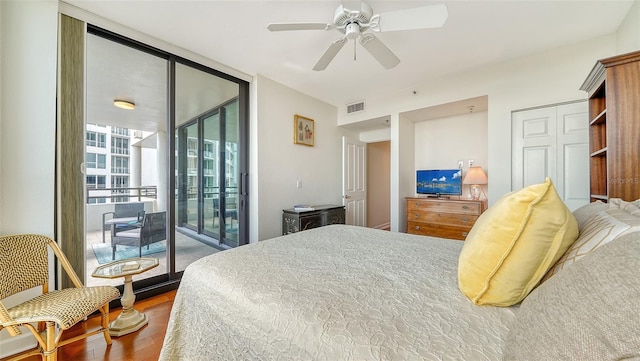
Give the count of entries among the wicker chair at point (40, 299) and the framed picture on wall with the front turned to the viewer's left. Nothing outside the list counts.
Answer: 0

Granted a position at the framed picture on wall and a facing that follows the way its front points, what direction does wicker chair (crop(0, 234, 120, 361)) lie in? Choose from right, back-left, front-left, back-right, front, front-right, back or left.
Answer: right

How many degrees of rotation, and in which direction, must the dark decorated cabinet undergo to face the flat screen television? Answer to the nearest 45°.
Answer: approximately 45° to its left

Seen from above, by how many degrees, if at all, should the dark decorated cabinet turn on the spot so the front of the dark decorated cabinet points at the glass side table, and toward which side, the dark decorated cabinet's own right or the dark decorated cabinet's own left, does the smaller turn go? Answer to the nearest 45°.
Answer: approximately 90° to the dark decorated cabinet's own right

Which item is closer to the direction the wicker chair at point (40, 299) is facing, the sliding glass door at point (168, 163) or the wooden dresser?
the wooden dresser

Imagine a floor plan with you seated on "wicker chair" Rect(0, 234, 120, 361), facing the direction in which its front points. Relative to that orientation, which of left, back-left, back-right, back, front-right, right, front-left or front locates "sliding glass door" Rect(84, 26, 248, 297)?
left

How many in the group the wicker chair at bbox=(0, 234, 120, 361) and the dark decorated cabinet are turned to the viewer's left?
0

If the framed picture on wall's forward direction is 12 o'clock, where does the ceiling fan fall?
The ceiling fan is roughly at 1 o'clock from the framed picture on wall.

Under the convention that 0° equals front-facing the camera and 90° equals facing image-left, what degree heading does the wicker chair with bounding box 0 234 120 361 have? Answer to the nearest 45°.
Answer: approximately 315°

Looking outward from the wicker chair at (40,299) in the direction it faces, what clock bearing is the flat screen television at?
The flat screen television is roughly at 11 o'clock from the wicker chair.

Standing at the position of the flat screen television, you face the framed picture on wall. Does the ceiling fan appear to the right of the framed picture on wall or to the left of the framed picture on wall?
left

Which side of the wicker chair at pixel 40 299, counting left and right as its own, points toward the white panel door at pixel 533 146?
front

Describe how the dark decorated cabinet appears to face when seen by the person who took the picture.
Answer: facing the viewer and to the right of the viewer

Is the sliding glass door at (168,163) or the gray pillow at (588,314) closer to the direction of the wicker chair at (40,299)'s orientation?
the gray pillow

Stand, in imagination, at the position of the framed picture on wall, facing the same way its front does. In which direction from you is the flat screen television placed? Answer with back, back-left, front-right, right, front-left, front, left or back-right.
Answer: front-left

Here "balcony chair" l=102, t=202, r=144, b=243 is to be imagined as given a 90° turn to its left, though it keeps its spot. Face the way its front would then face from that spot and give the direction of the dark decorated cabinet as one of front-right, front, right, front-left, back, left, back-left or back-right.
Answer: front
